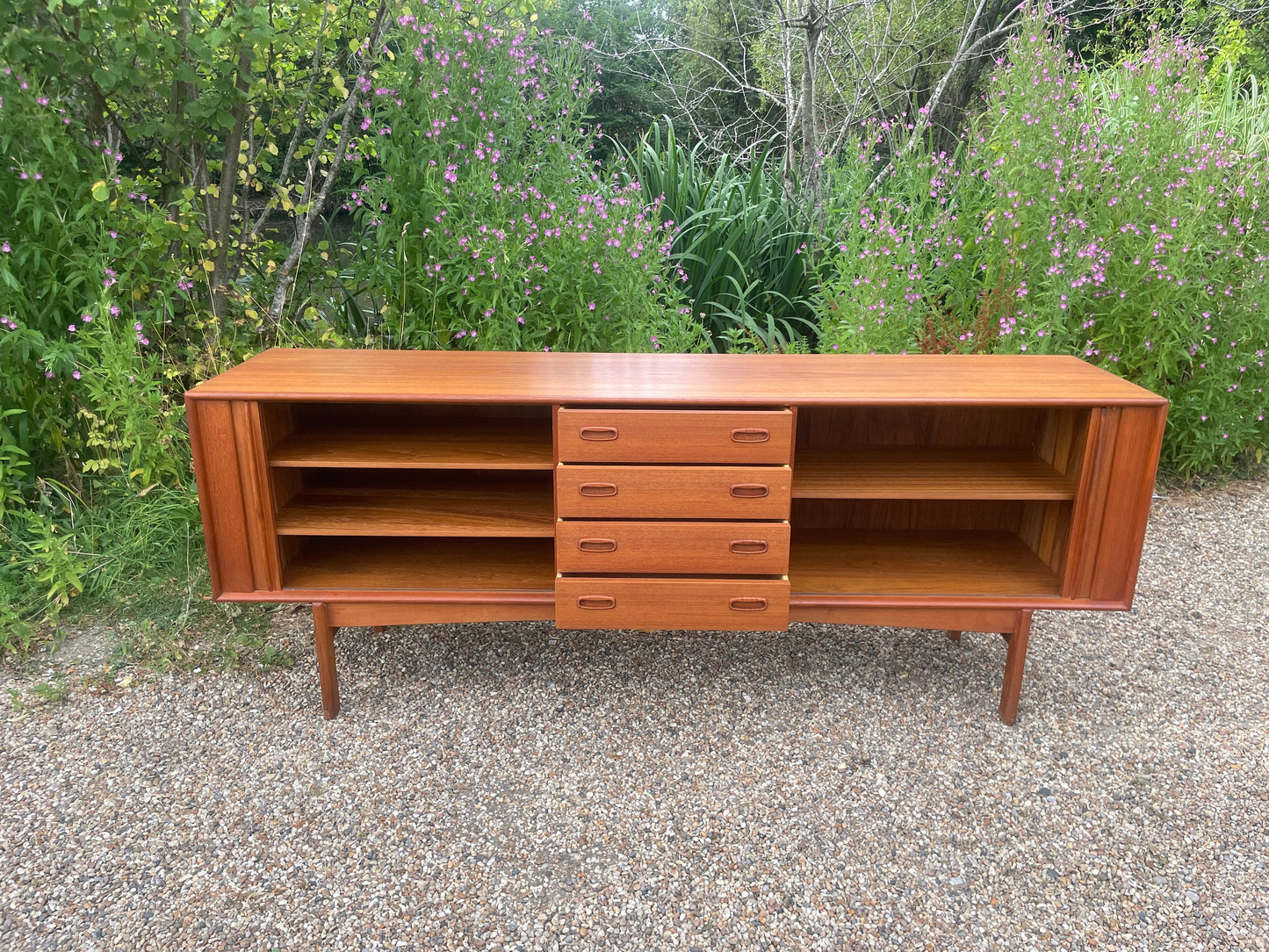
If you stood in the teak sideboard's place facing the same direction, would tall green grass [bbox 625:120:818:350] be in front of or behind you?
behind

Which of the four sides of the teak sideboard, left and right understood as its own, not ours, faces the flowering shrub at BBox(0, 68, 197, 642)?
right

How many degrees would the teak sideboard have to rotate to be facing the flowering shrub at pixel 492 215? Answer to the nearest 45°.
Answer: approximately 135° to its right

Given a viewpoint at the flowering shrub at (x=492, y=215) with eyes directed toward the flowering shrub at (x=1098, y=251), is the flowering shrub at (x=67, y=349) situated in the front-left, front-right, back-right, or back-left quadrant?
back-right

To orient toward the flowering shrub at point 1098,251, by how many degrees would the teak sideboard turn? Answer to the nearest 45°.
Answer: approximately 135° to its left
